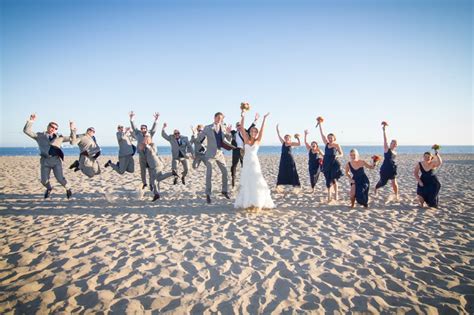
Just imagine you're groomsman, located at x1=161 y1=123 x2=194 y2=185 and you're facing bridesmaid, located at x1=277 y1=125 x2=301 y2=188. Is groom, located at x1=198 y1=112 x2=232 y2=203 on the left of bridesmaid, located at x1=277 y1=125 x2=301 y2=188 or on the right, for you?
right

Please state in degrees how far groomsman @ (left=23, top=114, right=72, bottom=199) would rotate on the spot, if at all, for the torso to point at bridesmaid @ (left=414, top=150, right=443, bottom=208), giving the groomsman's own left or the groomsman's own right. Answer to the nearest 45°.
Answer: approximately 45° to the groomsman's own left

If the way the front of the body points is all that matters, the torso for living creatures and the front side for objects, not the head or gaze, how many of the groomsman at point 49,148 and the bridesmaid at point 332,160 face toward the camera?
2

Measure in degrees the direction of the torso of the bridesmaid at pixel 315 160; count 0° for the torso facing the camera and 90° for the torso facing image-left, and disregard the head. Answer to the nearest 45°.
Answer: approximately 0°

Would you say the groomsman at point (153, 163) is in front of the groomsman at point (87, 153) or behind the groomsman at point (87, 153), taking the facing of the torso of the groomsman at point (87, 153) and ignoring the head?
in front

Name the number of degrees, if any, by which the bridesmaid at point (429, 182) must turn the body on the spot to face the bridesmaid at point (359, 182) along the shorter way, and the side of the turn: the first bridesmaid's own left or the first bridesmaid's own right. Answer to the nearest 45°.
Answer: approximately 45° to the first bridesmaid's own right

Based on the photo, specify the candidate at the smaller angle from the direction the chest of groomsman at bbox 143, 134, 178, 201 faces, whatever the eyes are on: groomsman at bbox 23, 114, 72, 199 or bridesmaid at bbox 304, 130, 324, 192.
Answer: the groomsman
